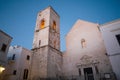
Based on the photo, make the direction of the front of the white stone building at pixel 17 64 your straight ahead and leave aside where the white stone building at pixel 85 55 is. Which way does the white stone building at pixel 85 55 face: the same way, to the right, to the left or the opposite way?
to the right

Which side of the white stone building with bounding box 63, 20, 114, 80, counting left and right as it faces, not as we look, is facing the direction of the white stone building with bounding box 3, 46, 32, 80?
right

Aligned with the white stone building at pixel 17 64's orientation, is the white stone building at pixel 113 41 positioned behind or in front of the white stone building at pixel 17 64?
in front

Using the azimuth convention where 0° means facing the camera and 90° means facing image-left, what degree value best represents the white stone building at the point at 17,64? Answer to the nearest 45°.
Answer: approximately 315°

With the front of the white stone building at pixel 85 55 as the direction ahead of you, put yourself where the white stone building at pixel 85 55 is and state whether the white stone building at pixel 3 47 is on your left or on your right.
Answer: on your right

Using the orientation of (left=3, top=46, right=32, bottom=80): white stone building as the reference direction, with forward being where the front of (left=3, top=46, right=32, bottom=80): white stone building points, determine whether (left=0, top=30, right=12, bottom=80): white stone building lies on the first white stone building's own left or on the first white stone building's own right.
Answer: on the first white stone building's own right

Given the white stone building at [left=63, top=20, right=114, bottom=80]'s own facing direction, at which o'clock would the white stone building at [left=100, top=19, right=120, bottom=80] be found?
the white stone building at [left=100, top=19, right=120, bottom=80] is roughly at 10 o'clock from the white stone building at [left=63, top=20, right=114, bottom=80].

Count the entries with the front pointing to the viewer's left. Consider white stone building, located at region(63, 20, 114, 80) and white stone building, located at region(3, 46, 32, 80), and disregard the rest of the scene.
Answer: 0
